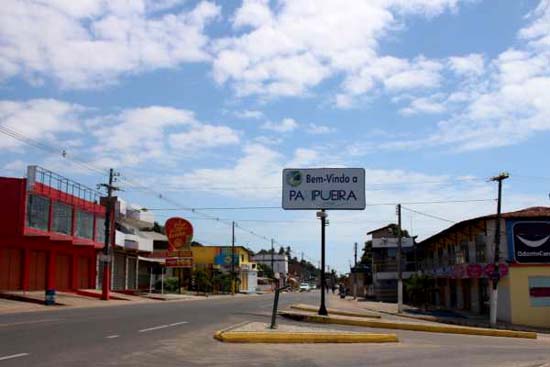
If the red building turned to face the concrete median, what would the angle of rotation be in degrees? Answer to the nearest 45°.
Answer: approximately 45° to its right

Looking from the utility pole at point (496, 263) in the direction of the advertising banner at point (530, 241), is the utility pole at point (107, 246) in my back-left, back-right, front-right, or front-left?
back-left

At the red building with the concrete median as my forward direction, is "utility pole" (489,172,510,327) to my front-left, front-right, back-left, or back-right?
front-left

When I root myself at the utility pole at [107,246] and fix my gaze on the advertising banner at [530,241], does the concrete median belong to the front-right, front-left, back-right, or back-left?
front-right

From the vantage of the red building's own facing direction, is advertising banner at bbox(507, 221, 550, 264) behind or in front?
in front

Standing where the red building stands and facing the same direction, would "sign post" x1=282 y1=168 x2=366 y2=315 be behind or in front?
in front

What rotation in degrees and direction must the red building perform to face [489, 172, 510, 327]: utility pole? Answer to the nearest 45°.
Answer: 0° — it already faces it

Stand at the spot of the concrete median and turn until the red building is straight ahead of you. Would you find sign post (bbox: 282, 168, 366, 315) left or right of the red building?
right

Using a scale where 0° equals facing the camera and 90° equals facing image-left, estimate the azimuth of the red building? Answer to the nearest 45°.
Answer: approximately 315°
